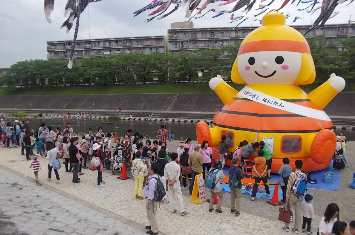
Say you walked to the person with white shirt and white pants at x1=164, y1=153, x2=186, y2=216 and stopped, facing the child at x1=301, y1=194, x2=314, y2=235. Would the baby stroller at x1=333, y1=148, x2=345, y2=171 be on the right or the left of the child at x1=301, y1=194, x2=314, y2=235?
left

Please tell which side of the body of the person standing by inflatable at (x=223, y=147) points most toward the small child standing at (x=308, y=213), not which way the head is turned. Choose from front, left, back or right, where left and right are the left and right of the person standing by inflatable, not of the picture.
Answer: back

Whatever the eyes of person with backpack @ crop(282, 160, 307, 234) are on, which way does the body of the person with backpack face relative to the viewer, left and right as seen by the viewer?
facing away from the viewer and to the left of the viewer

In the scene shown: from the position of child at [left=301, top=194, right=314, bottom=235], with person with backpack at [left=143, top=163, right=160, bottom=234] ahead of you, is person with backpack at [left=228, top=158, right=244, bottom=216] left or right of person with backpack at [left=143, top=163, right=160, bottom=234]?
right

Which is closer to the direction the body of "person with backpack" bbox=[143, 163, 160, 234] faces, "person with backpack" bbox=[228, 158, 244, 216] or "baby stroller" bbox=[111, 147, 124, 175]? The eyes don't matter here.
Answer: the baby stroller

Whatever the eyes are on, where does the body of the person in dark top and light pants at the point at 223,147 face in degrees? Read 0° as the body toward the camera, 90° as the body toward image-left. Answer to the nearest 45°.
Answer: approximately 180°

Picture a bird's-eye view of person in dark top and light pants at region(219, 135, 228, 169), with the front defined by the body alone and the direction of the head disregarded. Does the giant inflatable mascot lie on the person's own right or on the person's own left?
on the person's own right

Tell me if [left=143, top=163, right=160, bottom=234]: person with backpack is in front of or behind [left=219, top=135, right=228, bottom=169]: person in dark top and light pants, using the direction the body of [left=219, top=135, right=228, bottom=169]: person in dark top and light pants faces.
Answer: behind

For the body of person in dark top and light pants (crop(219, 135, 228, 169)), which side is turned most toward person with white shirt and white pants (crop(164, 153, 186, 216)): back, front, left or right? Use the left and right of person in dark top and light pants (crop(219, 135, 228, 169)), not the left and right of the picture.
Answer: back

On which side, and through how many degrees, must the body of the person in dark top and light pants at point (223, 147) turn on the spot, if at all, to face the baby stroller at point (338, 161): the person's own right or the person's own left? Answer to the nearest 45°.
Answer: approximately 90° to the person's own right
